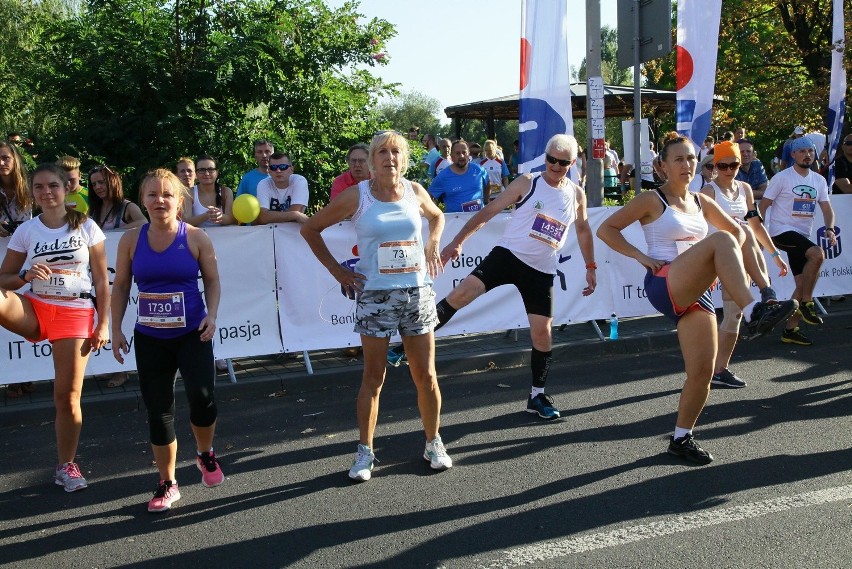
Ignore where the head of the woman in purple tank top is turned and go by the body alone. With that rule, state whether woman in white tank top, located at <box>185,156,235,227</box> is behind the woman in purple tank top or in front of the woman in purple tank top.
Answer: behind

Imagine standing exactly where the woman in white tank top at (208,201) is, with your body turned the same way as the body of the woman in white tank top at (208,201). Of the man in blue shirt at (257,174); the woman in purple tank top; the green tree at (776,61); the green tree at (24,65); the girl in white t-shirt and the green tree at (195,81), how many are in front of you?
2

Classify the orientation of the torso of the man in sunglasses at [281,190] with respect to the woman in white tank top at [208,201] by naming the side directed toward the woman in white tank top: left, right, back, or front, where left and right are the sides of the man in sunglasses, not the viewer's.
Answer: right

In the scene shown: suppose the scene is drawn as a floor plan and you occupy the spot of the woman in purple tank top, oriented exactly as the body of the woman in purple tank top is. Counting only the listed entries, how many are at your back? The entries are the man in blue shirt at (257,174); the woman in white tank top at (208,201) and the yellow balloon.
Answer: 3

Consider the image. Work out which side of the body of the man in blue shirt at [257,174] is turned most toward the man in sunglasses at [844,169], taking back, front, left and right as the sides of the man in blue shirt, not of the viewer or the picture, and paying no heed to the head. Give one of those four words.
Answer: left

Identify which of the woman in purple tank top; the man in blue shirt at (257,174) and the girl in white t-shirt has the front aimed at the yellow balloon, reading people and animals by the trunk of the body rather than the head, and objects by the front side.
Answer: the man in blue shirt

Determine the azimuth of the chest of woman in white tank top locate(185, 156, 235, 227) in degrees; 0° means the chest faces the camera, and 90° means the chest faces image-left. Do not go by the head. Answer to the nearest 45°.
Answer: approximately 0°

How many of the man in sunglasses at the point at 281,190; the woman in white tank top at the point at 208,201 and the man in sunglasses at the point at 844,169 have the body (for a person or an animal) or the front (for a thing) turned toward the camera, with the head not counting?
3

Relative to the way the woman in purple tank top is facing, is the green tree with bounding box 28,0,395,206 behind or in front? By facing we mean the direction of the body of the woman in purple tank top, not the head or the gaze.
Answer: behind

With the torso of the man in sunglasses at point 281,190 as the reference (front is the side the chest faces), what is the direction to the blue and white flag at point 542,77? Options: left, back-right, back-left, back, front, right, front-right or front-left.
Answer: left

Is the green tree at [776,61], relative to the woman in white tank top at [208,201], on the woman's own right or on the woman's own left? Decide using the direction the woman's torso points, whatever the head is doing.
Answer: on the woman's own left
